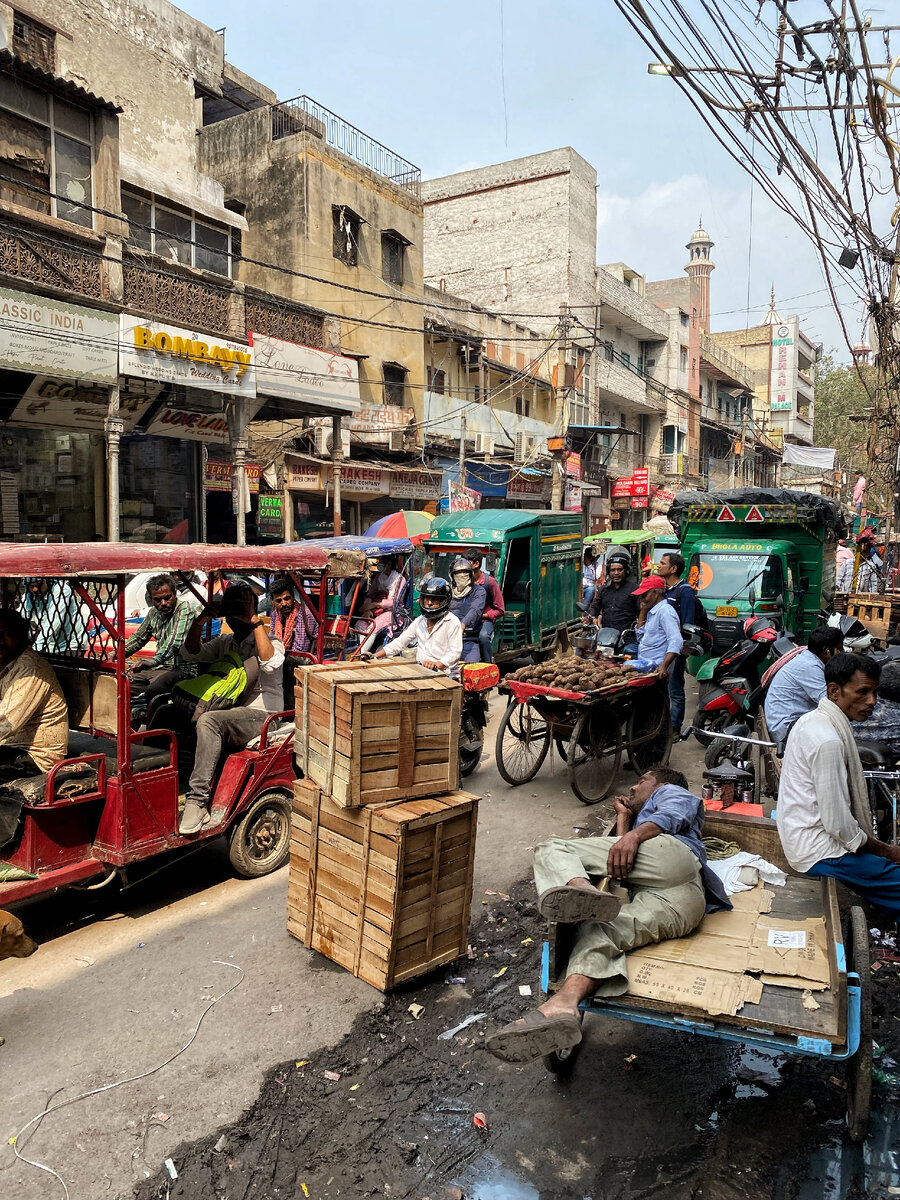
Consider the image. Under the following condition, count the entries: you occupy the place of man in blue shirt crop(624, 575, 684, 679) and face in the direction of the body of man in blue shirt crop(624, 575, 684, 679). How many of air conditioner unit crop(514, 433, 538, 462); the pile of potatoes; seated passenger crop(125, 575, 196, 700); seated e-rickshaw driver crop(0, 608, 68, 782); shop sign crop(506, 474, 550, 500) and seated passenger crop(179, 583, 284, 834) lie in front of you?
4

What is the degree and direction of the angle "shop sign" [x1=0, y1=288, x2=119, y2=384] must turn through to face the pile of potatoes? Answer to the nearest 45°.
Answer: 0° — it already faces it

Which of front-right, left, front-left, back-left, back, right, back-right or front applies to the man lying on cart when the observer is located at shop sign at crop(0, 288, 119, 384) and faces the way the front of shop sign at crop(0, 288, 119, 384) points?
front-right

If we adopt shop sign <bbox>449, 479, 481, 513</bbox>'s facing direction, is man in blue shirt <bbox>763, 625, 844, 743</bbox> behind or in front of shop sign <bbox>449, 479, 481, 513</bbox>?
in front

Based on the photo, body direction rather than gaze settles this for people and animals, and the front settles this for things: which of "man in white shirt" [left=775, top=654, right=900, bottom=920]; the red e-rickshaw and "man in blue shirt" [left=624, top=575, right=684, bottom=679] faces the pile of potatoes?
the man in blue shirt

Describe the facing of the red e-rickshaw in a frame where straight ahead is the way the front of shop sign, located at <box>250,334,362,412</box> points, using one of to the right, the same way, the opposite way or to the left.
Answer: to the right

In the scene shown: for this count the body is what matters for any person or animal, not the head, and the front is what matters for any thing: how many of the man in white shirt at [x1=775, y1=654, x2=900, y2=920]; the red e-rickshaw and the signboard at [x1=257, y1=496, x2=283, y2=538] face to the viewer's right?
1

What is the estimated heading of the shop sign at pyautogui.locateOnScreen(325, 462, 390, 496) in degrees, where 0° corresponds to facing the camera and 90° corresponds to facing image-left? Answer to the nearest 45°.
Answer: approximately 315°

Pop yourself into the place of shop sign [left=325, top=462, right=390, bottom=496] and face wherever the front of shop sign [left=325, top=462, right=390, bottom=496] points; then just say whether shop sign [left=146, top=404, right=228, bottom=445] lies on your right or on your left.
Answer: on your right

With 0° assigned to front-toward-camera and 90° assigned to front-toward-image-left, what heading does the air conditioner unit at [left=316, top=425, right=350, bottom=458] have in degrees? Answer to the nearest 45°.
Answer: approximately 315°

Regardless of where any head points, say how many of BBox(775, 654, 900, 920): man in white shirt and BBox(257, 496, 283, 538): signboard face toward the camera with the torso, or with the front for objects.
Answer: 1
